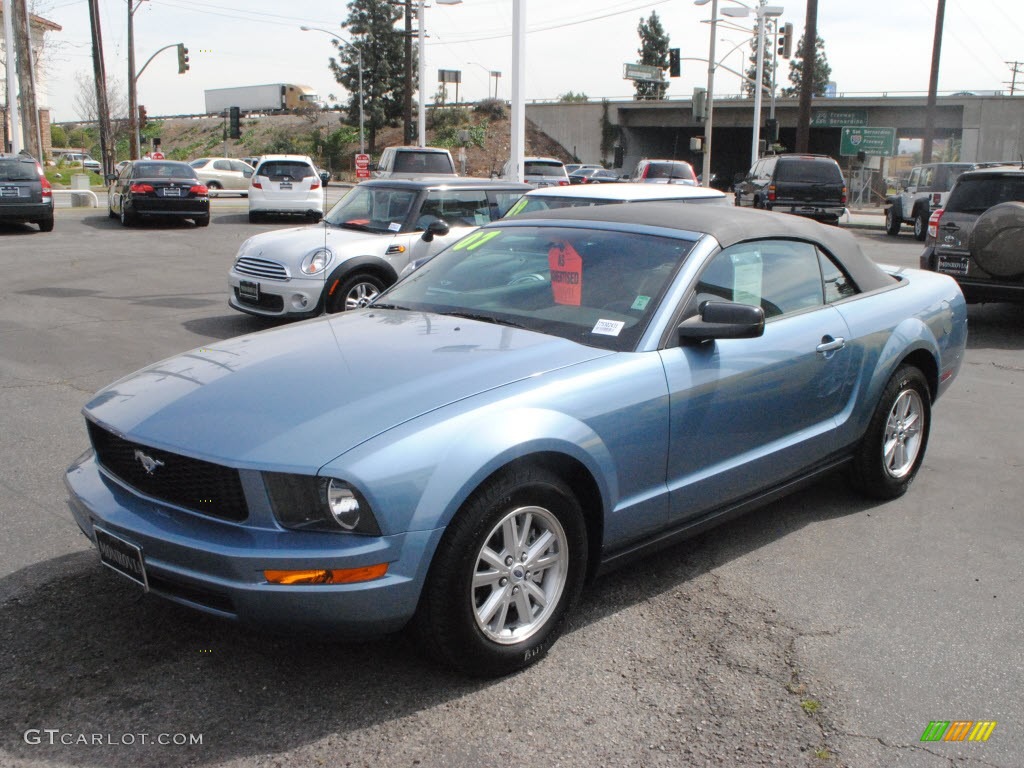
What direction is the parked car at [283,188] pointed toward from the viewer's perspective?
away from the camera

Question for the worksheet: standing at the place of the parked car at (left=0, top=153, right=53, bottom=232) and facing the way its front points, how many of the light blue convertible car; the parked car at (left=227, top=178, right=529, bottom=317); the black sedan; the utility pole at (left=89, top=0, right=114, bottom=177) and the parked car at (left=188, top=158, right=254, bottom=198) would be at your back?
2

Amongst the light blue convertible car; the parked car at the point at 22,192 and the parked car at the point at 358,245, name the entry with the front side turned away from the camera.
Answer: the parked car at the point at 22,192

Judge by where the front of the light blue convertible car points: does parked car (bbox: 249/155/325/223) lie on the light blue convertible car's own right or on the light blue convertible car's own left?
on the light blue convertible car's own right

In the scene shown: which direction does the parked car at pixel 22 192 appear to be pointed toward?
away from the camera

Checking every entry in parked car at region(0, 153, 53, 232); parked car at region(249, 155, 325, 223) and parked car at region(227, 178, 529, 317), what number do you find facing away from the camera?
2

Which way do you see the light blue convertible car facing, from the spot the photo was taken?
facing the viewer and to the left of the viewer

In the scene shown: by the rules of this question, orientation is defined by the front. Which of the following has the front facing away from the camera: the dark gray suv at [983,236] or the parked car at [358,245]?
the dark gray suv

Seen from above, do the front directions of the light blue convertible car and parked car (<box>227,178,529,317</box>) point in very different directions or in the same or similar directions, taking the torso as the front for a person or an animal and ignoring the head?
same or similar directions

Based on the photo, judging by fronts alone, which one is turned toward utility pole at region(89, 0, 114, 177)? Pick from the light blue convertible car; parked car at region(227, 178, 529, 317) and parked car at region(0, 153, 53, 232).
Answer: parked car at region(0, 153, 53, 232)

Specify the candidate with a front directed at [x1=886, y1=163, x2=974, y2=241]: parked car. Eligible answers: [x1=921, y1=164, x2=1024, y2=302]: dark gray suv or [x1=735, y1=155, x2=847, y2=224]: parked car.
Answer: the dark gray suv

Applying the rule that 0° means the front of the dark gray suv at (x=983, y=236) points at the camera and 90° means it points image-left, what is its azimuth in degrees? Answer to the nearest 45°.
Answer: approximately 180°

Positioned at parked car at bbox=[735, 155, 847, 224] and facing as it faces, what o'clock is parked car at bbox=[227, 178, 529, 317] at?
parked car at bbox=[227, 178, 529, 317] is roughly at 8 o'clock from parked car at bbox=[735, 155, 847, 224].

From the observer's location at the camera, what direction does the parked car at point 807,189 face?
facing away from the viewer and to the left of the viewer
